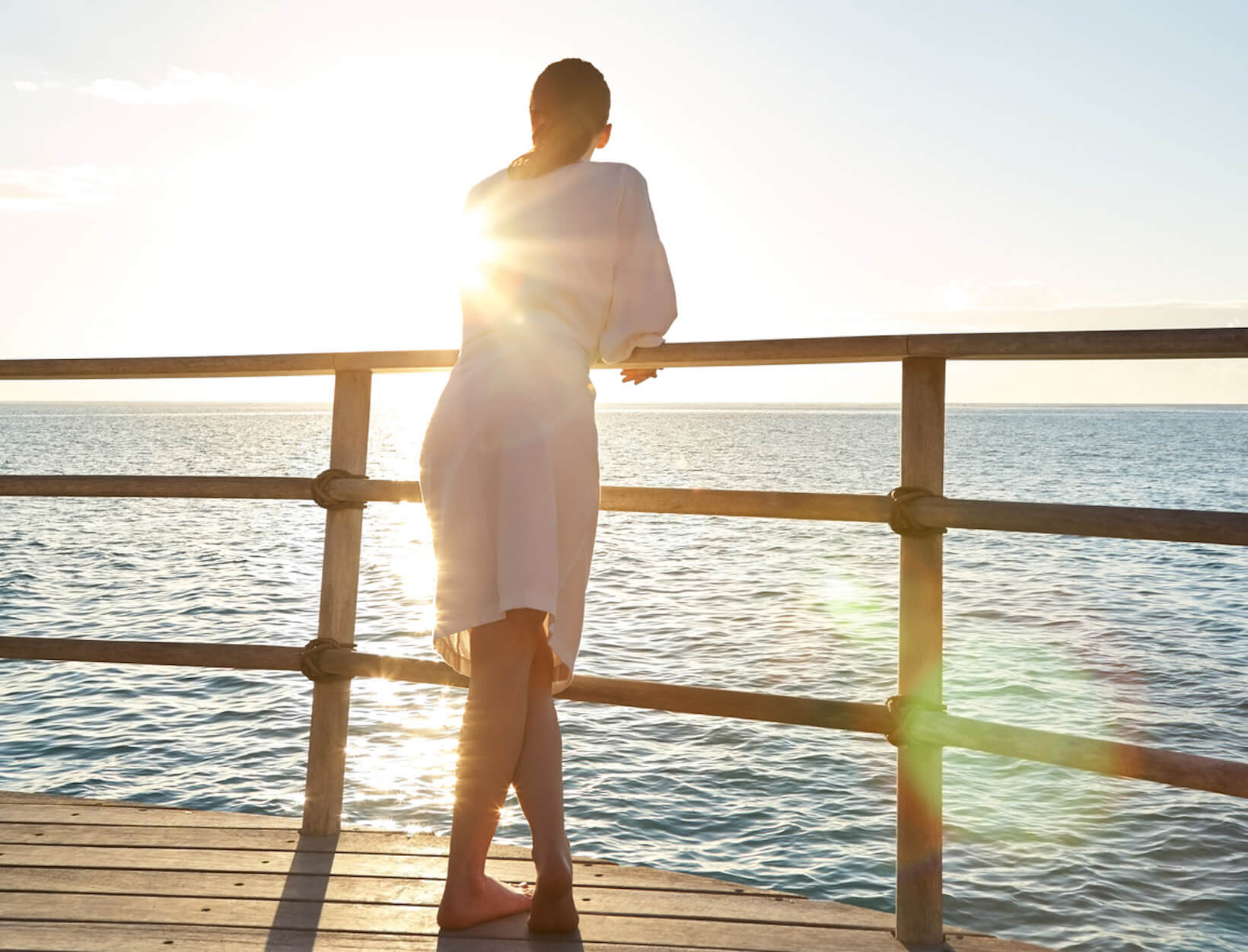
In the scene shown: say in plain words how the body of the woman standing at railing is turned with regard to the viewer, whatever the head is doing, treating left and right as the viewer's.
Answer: facing away from the viewer and to the right of the viewer
